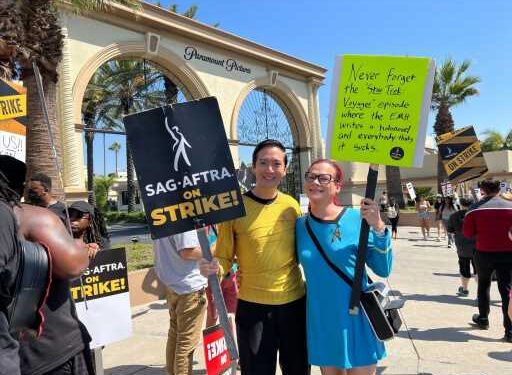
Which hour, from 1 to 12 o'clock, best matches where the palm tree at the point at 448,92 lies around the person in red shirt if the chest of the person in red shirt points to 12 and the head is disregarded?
The palm tree is roughly at 12 o'clock from the person in red shirt.

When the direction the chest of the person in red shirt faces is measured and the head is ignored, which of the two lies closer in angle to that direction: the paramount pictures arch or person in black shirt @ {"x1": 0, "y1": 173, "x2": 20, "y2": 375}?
the paramount pictures arch

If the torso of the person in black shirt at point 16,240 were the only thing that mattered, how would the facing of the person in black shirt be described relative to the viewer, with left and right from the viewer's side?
facing away from the viewer

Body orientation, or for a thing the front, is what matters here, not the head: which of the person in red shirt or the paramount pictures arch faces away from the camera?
the person in red shirt

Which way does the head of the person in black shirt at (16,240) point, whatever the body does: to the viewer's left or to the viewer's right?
to the viewer's right

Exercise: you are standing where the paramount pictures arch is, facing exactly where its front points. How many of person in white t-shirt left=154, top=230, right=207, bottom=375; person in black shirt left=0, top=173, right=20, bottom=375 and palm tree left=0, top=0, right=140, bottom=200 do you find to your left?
0

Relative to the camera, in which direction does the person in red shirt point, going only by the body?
away from the camera

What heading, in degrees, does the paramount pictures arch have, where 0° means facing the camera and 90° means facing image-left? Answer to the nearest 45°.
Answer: approximately 315°

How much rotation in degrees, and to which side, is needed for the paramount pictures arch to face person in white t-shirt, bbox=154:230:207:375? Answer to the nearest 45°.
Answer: approximately 45° to its right

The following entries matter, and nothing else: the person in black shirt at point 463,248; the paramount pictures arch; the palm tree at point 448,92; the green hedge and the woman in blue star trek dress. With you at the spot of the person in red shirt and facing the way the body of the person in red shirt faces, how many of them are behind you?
1

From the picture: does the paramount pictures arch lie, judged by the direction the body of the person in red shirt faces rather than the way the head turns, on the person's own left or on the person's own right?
on the person's own left

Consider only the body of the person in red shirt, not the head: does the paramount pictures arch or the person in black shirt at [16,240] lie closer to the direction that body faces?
the paramount pictures arch

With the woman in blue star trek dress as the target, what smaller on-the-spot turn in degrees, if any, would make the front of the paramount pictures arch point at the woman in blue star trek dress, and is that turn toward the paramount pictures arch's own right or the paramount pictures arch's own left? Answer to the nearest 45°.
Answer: approximately 45° to the paramount pictures arch's own right
